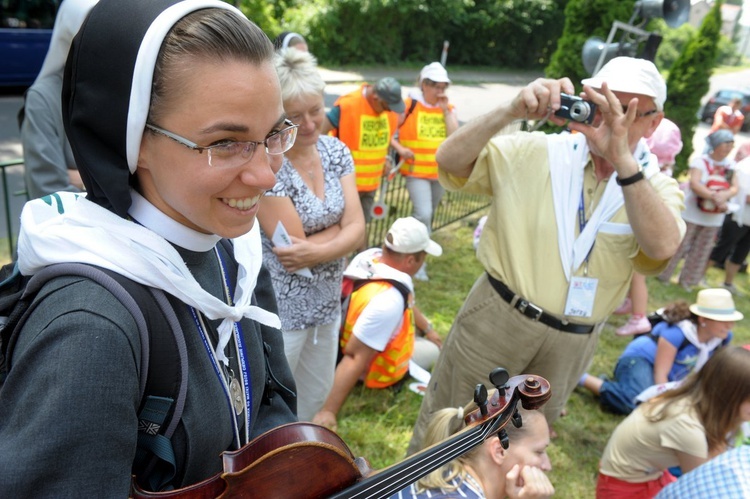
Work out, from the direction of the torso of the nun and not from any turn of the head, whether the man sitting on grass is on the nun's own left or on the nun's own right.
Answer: on the nun's own left

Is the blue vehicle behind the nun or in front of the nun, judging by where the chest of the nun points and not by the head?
behind

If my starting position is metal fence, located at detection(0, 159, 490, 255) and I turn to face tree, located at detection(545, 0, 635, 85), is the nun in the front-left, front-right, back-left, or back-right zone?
back-right

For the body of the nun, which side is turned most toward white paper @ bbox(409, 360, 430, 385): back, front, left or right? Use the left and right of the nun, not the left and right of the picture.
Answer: left

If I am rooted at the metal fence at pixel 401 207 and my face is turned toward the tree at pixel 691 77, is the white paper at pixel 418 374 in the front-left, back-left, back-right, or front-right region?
back-right

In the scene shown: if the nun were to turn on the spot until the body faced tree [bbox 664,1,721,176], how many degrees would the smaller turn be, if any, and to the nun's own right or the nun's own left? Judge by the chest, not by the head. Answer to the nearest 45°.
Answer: approximately 90° to the nun's own left

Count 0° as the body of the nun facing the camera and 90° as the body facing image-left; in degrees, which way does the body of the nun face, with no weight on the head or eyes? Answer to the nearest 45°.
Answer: approximately 315°

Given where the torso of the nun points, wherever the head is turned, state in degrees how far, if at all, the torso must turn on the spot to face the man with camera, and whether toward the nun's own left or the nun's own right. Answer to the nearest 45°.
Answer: approximately 90° to the nun's own left

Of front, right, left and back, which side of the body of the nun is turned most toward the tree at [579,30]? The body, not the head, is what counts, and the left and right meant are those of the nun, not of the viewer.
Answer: left

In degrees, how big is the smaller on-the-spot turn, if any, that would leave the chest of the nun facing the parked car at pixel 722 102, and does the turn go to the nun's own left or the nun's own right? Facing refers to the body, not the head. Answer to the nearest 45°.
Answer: approximately 90° to the nun's own left
